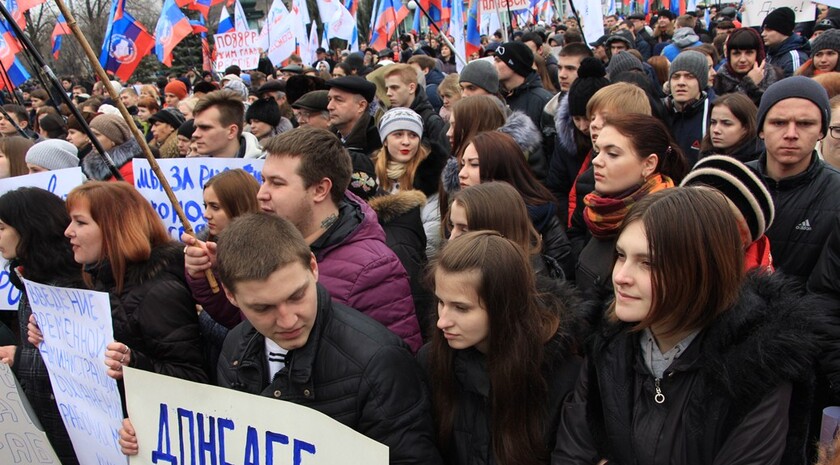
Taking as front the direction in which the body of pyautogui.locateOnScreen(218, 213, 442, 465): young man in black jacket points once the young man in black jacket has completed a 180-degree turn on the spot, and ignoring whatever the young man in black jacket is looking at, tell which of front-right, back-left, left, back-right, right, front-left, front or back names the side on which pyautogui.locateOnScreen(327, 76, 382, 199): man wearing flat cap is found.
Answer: front-left

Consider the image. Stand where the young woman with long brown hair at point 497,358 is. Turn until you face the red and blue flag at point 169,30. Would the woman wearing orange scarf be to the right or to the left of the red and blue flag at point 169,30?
right

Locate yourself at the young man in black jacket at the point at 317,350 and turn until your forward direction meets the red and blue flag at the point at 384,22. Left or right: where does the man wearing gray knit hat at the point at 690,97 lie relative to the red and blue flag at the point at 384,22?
right

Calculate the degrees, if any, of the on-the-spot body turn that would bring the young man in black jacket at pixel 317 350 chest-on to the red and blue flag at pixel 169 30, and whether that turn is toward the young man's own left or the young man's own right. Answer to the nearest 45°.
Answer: approximately 135° to the young man's own right

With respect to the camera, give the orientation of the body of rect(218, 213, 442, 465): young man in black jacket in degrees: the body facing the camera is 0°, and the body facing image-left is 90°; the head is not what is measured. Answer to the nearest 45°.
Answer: approximately 45°

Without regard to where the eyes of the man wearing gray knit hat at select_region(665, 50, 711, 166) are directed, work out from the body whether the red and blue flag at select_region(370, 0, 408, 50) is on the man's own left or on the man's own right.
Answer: on the man's own right

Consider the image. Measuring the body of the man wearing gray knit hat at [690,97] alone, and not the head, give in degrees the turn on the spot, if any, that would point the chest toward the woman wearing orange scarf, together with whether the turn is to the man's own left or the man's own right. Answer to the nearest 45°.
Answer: approximately 45° to the man's own left

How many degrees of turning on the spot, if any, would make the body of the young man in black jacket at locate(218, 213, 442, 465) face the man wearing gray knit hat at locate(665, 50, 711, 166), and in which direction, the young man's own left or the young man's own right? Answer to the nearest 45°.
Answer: approximately 180°

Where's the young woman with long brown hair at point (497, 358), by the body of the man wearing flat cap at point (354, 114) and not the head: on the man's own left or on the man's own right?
on the man's own left
